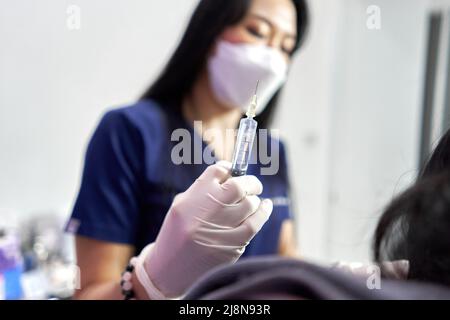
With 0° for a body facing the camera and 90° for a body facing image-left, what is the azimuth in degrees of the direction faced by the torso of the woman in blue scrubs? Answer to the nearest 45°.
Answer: approximately 315°
